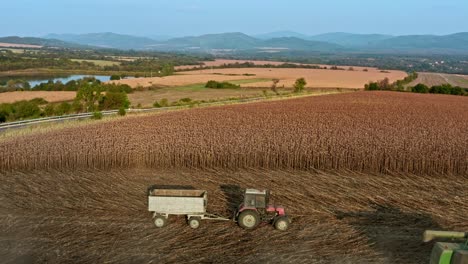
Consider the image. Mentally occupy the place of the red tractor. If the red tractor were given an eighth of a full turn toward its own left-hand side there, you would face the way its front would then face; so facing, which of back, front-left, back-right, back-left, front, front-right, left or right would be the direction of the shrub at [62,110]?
left

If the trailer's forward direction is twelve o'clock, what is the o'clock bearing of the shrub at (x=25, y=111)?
The shrub is roughly at 8 o'clock from the trailer.

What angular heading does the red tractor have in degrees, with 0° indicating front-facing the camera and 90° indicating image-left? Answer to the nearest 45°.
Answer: approximately 270°

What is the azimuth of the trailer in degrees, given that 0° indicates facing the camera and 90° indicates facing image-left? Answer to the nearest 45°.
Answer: approximately 270°

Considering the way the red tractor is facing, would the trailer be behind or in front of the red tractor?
behind

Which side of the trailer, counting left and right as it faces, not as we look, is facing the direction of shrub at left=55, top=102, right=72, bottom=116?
left

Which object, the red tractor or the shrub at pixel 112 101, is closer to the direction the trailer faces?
the red tractor

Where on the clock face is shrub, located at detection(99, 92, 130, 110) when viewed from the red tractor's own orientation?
The shrub is roughly at 8 o'clock from the red tractor.

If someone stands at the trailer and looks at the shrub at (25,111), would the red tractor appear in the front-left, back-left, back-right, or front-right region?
back-right

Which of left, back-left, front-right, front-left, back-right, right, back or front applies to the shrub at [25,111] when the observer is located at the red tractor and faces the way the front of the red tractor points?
back-left

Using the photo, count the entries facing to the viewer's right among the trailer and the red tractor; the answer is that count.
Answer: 2
